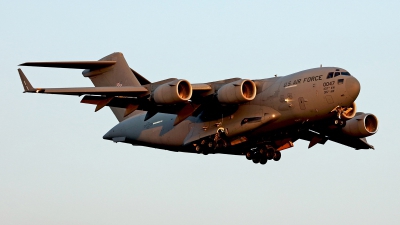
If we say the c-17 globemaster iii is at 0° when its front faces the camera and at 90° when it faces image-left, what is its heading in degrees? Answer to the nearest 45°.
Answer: approximately 315°
